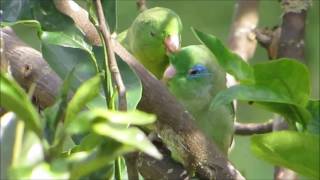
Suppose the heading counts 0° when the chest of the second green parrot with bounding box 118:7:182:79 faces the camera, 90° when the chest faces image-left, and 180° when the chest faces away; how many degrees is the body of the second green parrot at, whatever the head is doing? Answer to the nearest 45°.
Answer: approximately 315°

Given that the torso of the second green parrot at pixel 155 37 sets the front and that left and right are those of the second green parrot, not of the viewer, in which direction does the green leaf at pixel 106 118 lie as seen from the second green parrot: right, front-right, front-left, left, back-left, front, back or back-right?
front-right

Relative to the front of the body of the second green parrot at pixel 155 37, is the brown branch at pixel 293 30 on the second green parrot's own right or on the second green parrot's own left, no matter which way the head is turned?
on the second green parrot's own left

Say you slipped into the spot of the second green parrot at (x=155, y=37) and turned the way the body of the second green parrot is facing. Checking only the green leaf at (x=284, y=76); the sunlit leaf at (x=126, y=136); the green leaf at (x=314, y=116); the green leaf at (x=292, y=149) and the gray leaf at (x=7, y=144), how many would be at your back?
0

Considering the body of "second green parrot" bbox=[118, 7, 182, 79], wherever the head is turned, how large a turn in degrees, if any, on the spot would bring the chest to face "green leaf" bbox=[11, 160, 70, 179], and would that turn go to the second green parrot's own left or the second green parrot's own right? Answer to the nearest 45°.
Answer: approximately 45° to the second green parrot's own right

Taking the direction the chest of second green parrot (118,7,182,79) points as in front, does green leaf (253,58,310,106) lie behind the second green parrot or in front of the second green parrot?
in front

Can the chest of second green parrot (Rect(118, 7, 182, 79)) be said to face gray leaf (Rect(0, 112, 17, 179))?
no

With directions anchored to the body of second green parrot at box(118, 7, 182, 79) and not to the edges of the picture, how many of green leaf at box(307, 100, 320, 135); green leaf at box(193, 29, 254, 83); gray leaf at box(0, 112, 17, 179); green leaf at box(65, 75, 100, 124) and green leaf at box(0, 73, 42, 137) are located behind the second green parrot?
0

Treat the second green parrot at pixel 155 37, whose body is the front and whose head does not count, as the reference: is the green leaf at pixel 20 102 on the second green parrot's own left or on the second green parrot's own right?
on the second green parrot's own right
